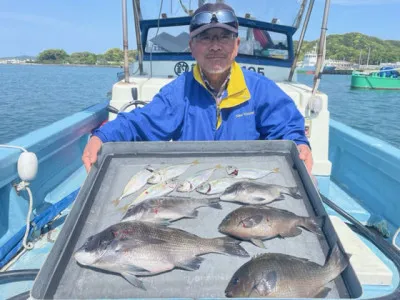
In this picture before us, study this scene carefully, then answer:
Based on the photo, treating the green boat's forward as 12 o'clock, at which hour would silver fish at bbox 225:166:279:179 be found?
The silver fish is roughly at 9 o'clock from the green boat.

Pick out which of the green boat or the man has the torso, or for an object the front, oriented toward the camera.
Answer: the man

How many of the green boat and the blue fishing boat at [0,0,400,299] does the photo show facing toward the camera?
1

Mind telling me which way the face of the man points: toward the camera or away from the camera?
toward the camera

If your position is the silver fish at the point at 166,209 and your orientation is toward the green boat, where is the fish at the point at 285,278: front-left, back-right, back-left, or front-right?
back-right

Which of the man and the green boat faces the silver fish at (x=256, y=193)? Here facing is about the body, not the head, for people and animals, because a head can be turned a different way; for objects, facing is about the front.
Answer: the man

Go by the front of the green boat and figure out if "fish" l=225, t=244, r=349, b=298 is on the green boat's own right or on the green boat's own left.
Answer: on the green boat's own left

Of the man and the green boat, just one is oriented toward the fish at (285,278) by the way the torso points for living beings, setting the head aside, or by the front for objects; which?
the man

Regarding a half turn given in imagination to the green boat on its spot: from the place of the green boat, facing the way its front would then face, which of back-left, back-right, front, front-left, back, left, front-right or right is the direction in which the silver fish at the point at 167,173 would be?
right

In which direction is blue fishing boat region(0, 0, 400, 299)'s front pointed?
toward the camera

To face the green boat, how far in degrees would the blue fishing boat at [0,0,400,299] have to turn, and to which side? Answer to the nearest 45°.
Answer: approximately 135° to its left

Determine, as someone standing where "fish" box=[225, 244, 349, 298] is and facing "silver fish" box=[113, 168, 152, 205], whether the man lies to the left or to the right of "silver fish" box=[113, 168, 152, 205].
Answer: right
